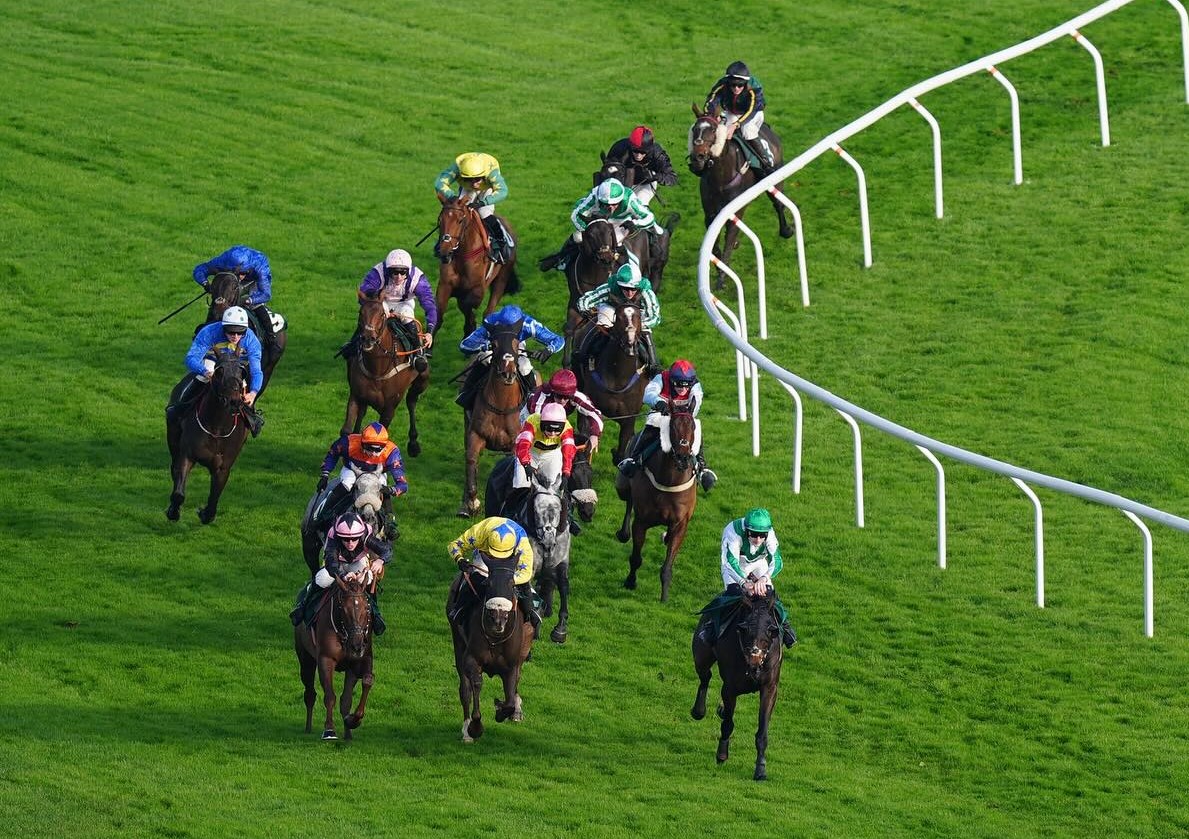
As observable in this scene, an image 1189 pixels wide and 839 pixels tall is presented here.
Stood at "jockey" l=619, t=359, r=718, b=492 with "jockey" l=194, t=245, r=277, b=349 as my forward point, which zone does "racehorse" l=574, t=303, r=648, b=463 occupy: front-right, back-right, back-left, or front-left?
front-right

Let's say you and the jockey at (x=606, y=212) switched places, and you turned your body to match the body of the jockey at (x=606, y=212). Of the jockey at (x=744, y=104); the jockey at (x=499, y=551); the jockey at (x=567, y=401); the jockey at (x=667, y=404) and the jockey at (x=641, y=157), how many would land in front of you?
3

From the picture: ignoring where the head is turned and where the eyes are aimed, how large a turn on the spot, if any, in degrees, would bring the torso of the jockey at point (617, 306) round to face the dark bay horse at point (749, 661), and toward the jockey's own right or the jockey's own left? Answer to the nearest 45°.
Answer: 0° — they already face it

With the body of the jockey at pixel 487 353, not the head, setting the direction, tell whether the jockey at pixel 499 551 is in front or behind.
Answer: in front

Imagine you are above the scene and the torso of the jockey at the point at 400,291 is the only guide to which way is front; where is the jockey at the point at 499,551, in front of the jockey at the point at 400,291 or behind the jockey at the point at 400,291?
in front

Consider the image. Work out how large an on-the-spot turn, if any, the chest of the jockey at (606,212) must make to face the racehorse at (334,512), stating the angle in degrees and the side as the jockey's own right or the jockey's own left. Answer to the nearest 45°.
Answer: approximately 45° to the jockey's own right

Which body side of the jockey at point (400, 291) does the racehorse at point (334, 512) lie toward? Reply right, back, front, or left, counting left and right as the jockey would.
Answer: front

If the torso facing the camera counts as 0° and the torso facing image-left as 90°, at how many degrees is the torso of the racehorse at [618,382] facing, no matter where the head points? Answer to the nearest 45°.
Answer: approximately 0°

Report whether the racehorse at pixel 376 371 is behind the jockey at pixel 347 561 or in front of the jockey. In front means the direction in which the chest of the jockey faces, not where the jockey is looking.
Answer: behind

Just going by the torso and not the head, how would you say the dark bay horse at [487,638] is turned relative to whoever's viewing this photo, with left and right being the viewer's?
facing the viewer

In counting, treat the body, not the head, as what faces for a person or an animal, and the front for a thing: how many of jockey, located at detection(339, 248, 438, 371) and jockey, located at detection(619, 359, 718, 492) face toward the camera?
2

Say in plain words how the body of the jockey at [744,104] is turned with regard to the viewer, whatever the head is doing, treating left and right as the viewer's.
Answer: facing the viewer and to the left of the viewer

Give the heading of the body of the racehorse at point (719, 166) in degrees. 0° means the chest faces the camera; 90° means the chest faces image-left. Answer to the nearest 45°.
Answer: approximately 45°

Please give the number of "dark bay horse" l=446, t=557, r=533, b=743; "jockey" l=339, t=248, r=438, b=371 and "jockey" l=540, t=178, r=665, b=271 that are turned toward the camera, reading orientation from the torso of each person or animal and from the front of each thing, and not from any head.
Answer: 3

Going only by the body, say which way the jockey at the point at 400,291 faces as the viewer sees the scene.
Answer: toward the camera

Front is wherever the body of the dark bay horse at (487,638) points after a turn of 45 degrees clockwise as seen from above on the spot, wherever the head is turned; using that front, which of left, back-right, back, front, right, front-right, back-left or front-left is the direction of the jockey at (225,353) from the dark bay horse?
right

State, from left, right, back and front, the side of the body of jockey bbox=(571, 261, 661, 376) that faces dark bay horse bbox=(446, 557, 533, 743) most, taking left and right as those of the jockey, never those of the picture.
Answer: front

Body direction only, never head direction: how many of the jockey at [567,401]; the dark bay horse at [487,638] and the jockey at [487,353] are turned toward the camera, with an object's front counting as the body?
3
